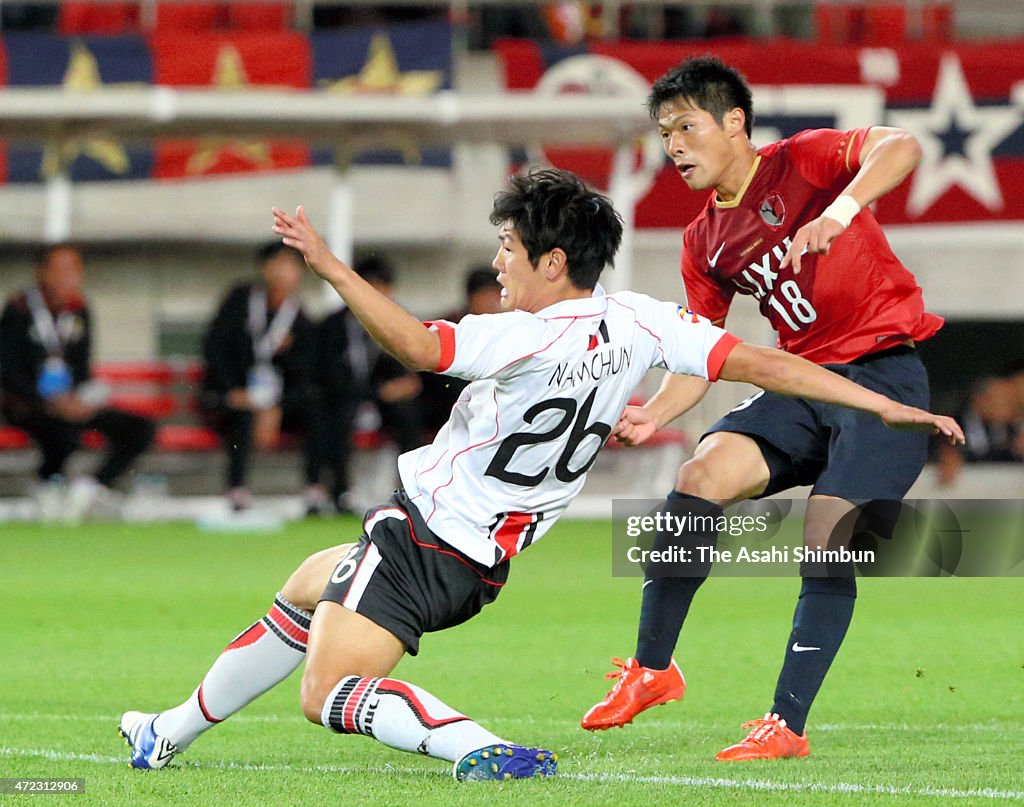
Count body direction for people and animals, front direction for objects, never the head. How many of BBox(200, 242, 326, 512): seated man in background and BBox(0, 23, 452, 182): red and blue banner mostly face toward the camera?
2

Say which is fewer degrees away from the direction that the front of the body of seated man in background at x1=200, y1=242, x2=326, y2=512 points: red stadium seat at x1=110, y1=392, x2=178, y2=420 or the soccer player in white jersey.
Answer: the soccer player in white jersey

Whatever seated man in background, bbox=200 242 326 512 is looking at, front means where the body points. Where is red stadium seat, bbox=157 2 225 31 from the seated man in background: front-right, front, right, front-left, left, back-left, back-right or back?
back

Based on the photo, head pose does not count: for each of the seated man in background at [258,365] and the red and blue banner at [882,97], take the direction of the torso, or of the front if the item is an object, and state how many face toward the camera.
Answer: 2

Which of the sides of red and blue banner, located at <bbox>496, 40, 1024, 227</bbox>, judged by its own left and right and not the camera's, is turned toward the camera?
front

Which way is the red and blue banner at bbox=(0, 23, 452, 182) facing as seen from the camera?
toward the camera

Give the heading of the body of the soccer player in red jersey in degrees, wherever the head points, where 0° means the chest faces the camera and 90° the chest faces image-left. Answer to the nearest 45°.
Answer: approximately 45°

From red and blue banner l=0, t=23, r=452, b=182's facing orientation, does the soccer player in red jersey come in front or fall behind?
in front

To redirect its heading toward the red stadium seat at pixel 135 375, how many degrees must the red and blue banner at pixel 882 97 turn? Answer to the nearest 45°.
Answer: approximately 45° to its right

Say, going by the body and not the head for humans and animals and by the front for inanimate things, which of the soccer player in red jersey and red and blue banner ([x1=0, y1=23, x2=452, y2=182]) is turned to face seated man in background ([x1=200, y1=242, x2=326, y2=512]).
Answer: the red and blue banner
